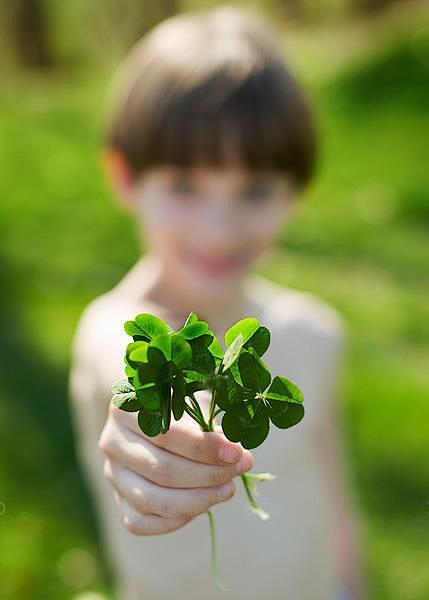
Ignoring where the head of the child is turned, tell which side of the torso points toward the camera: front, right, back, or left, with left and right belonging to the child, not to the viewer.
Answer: front

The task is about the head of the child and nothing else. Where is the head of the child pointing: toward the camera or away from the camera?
toward the camera
